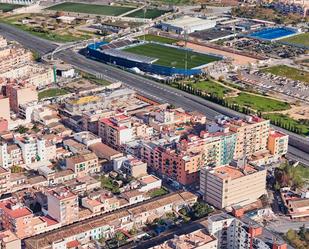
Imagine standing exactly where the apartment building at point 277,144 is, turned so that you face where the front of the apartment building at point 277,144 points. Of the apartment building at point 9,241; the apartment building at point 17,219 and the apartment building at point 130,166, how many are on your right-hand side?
3

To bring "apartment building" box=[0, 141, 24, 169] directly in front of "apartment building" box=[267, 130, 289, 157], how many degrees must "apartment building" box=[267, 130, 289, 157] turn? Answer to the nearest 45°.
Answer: approximately 135° to its right

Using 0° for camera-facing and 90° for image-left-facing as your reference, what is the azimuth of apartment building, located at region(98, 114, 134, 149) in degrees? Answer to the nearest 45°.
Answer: approximately 45°

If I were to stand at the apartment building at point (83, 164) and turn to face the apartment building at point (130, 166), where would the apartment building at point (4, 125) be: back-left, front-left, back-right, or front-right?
back-left

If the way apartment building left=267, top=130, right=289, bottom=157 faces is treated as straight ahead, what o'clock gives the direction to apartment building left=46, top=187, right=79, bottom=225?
apartment building left=46, top=187, right=79, bottom=225 is roughly at 3 o'clock from apartment building left=267, top=130, right=289, bottom=157.

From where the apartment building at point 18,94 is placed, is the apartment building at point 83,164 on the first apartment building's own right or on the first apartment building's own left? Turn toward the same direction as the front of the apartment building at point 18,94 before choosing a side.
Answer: on the first apartment building's own left

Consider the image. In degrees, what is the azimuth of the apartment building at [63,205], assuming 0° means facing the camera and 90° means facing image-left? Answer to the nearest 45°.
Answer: approximately 315°

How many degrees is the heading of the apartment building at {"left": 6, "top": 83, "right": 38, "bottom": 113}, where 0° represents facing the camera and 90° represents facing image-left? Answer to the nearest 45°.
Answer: approximately 45°
